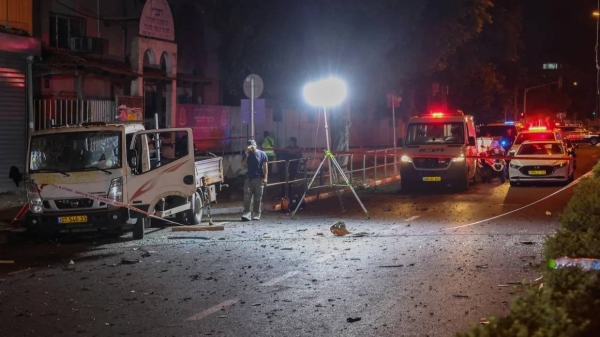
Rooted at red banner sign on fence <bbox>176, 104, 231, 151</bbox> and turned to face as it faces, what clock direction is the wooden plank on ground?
The wooden plank on ground is roughly at 12 o'clock from the red banner sign on fence.

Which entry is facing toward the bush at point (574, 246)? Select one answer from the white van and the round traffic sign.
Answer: the white van

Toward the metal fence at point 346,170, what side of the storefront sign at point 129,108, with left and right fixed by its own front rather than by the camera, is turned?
left

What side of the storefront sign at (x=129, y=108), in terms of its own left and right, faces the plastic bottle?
front

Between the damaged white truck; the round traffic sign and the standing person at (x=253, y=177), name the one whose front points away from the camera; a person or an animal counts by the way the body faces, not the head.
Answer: the round traffic sign

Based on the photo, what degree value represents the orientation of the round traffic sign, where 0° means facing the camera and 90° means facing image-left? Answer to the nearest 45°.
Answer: approximately 180°

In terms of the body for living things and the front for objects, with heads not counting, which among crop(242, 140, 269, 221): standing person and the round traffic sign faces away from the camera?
the round traffic sign

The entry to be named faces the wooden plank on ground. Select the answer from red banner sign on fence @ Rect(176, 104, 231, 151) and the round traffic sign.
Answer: the red banner sign on fence

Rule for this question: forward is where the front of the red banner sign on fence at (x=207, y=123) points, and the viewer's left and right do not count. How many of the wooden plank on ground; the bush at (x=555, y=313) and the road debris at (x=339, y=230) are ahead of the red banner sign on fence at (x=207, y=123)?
3

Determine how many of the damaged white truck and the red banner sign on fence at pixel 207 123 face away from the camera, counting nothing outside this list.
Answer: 0

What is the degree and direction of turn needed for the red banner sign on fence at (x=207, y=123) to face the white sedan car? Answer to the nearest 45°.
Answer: approximately 45° to its left
